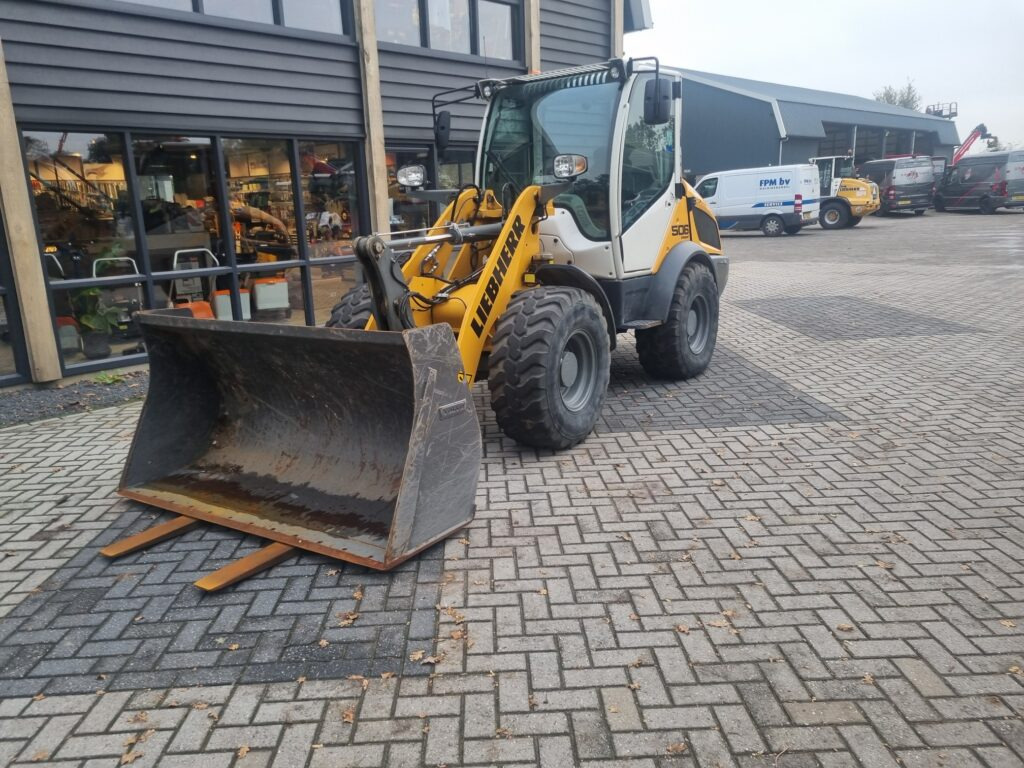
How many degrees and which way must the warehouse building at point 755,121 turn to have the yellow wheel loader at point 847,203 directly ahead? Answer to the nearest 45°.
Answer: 0° — it already faces it

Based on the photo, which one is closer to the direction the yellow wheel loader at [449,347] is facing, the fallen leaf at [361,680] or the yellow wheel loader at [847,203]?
the fallen leaf

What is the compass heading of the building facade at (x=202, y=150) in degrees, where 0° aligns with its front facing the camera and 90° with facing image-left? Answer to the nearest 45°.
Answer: approximately 315°

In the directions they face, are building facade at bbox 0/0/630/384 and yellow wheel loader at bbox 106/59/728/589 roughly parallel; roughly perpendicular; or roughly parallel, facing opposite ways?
roughly perpendicular

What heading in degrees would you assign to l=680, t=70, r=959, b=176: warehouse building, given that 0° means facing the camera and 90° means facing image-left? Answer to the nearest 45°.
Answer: approximately 315°

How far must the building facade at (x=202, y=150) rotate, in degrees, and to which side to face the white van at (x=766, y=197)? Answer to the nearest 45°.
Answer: approximately 90° to its left

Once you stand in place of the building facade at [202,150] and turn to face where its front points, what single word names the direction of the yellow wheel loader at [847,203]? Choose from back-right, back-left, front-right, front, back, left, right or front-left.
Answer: left

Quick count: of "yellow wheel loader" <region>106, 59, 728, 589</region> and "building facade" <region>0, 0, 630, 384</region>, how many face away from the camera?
0

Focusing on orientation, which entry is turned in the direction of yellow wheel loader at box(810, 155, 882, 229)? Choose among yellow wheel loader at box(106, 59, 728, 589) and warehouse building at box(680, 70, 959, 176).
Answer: the warehouse building

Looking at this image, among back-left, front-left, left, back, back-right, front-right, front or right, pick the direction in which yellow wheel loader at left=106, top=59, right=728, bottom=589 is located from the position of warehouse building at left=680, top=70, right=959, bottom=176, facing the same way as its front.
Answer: front-right

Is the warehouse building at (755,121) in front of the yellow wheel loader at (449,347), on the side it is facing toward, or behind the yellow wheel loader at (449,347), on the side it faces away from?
behind

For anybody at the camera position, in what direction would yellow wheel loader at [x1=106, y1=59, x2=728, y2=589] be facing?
facing the viewer and to the left of the viewer
